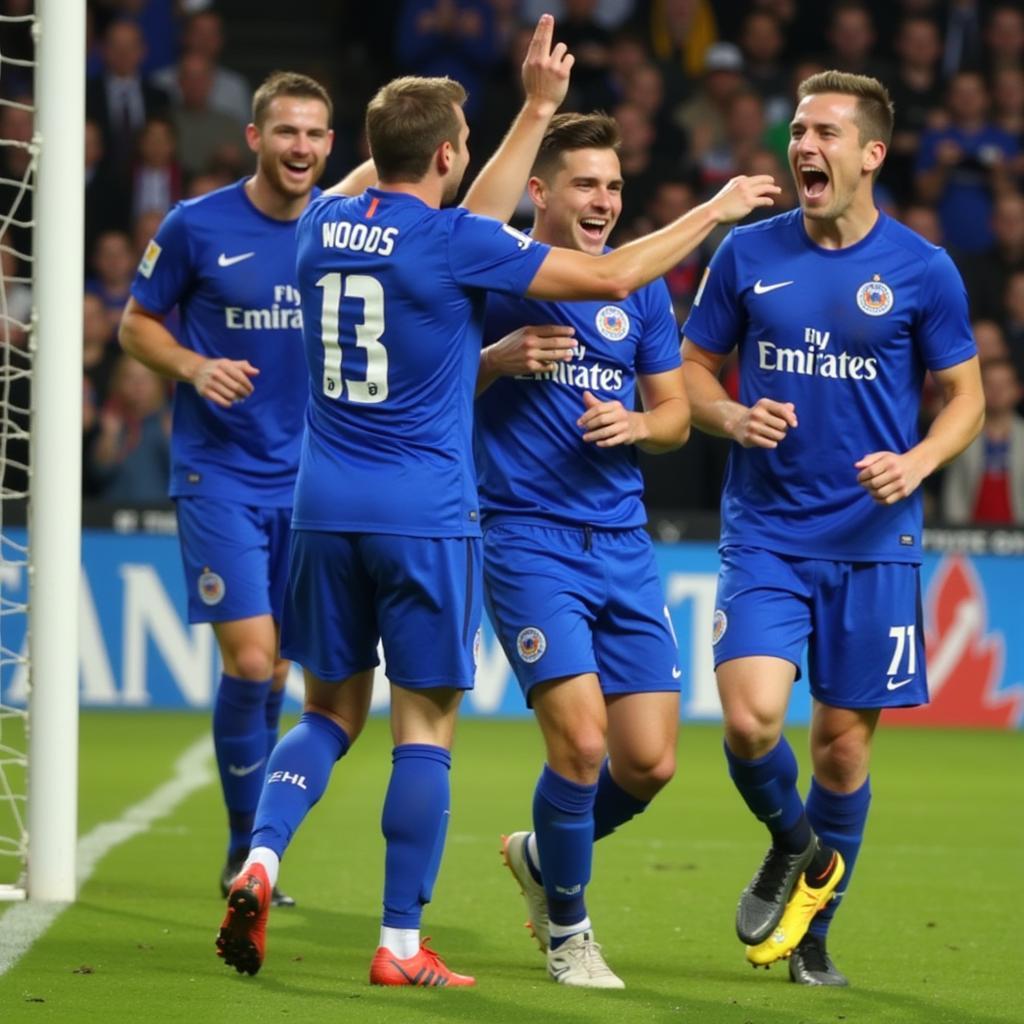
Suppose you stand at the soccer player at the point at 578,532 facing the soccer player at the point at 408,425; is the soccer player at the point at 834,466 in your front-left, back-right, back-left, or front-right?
back-left

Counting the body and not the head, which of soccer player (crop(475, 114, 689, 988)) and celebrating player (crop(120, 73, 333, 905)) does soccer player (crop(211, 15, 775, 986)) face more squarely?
the soccer player

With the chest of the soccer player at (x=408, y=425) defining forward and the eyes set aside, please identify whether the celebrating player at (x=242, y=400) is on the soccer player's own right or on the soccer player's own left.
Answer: on the soccer player's own left

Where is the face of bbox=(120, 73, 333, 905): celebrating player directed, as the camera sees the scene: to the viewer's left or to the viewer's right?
to the viewer's right

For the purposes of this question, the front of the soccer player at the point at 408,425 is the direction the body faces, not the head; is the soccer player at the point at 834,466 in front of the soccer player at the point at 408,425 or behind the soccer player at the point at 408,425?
in front

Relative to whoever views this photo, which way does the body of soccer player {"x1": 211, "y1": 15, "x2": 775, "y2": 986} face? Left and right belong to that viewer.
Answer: facing away from the viewer and to the right of the viewer
